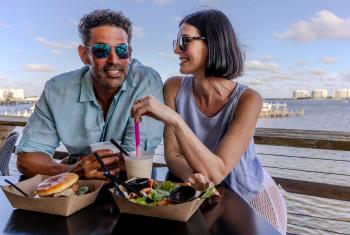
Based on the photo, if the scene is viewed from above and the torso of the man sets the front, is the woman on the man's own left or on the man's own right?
on the man's own left

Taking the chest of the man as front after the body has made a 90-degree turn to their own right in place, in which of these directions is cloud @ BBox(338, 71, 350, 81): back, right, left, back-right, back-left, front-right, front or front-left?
back-right

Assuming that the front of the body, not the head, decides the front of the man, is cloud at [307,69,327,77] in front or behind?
behind

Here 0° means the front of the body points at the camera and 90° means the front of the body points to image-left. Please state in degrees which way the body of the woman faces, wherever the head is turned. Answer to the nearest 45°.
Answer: approximately 45°

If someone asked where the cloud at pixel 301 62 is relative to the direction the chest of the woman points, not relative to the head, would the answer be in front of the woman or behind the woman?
behind

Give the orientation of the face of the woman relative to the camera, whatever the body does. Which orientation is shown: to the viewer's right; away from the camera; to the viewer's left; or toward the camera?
to the viewer's left

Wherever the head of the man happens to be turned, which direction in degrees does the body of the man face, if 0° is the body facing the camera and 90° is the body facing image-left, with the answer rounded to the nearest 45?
approximately 0°

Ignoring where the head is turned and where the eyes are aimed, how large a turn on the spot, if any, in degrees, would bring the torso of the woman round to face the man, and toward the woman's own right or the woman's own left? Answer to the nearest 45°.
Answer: approximately 45° to the woman's own right

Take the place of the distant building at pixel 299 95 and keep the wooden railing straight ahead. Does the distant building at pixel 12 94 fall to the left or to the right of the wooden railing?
right

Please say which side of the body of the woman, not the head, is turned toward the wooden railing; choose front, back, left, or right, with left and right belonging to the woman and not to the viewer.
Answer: back

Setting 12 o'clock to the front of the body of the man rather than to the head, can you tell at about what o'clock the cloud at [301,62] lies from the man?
The cloud is roughly at 7 o'clock from the man.

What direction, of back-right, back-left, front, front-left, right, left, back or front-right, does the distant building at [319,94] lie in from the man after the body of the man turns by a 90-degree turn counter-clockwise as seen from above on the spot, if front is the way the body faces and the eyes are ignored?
front-left
